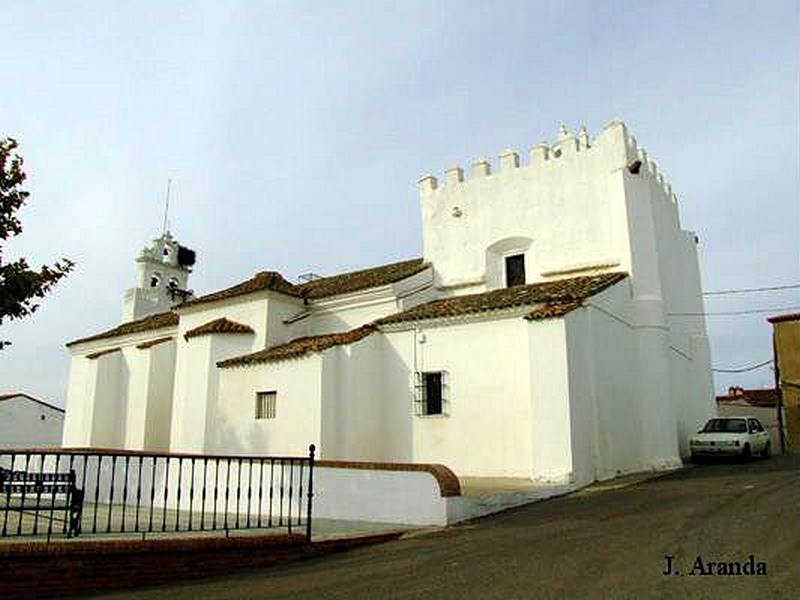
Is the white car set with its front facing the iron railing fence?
yes

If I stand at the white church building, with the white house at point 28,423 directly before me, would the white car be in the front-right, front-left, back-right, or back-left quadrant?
back-right

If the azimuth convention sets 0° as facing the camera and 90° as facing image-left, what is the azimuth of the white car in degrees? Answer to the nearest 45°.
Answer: approximately 45°

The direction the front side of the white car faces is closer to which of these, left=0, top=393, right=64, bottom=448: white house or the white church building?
the white church building

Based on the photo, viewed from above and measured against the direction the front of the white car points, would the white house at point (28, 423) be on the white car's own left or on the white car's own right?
on the white car's own right

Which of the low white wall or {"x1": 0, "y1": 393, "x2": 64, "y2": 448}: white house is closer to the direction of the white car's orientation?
the low white wall
